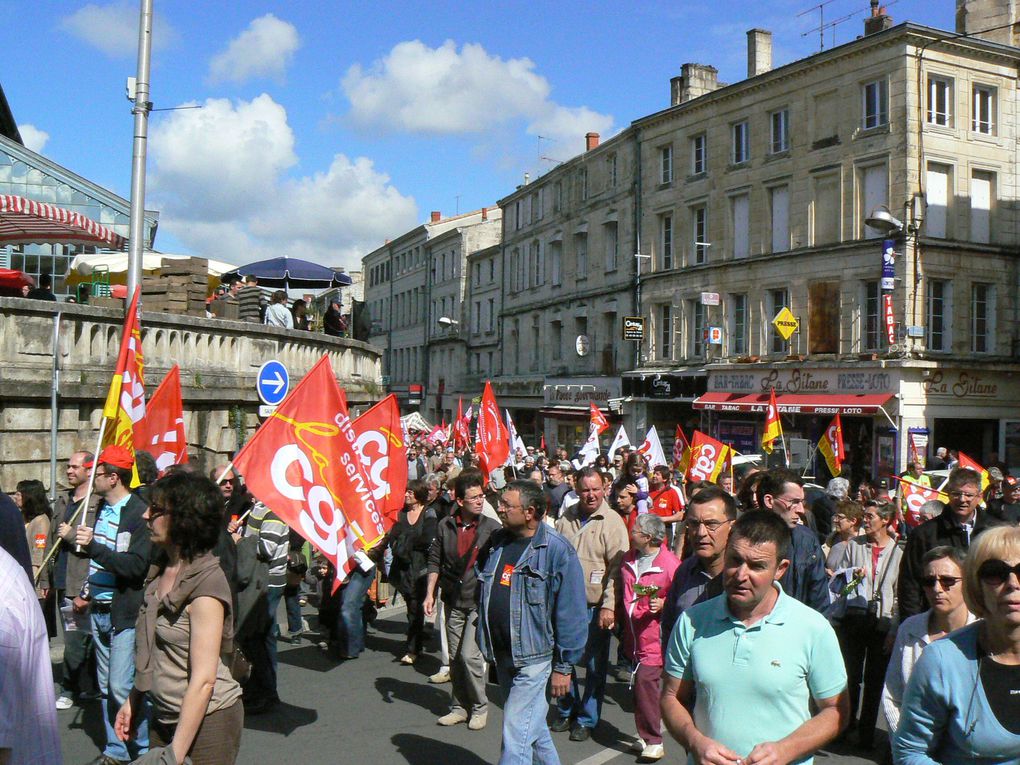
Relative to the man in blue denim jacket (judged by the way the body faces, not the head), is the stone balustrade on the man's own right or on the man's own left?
on the man's own right

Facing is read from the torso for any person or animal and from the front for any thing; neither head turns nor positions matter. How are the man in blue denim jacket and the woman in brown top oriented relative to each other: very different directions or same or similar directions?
same or similar directions

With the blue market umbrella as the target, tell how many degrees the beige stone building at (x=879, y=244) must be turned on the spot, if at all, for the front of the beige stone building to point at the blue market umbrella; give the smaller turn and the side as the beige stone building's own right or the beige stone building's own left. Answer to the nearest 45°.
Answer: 0° — it already faces it

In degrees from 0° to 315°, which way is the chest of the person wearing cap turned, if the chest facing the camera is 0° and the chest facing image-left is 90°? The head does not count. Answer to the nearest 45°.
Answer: approximately 45°

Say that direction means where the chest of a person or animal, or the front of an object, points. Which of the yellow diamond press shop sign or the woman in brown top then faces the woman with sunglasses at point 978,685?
the yellow diamond press shop sign

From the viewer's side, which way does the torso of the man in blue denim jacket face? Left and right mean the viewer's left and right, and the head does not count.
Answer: facing the viewer and to the left of the viewer

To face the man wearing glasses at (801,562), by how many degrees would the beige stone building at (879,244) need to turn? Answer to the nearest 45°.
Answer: approximately 45° to its left

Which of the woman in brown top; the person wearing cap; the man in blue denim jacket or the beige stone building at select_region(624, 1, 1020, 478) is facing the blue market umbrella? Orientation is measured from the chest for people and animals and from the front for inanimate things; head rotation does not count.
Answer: the beige stone building

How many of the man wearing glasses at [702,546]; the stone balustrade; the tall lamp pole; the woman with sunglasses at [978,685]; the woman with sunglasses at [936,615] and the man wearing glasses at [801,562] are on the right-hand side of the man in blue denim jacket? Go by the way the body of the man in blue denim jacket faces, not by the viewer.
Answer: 2

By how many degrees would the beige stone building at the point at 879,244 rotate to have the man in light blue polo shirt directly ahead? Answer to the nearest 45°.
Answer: approximately 45° to its left

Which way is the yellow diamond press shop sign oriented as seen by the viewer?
toward the camera

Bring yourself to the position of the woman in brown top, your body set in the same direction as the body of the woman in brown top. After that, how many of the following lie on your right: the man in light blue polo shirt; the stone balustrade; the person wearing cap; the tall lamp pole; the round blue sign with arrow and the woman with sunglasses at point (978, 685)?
4
